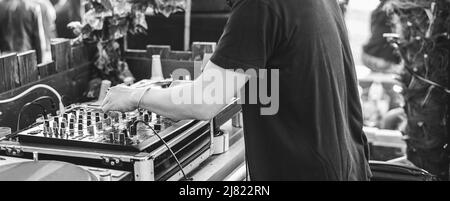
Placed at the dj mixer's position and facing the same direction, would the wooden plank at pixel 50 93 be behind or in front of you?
behind

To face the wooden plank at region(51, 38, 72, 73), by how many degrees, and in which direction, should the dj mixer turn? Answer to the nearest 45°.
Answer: approximately 135° to its left

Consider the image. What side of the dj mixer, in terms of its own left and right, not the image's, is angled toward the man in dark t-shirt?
front

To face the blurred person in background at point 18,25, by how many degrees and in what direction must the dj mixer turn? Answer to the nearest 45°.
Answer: approximately 135° to its left

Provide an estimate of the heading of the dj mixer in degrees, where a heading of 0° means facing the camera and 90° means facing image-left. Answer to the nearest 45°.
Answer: approximately 315°
